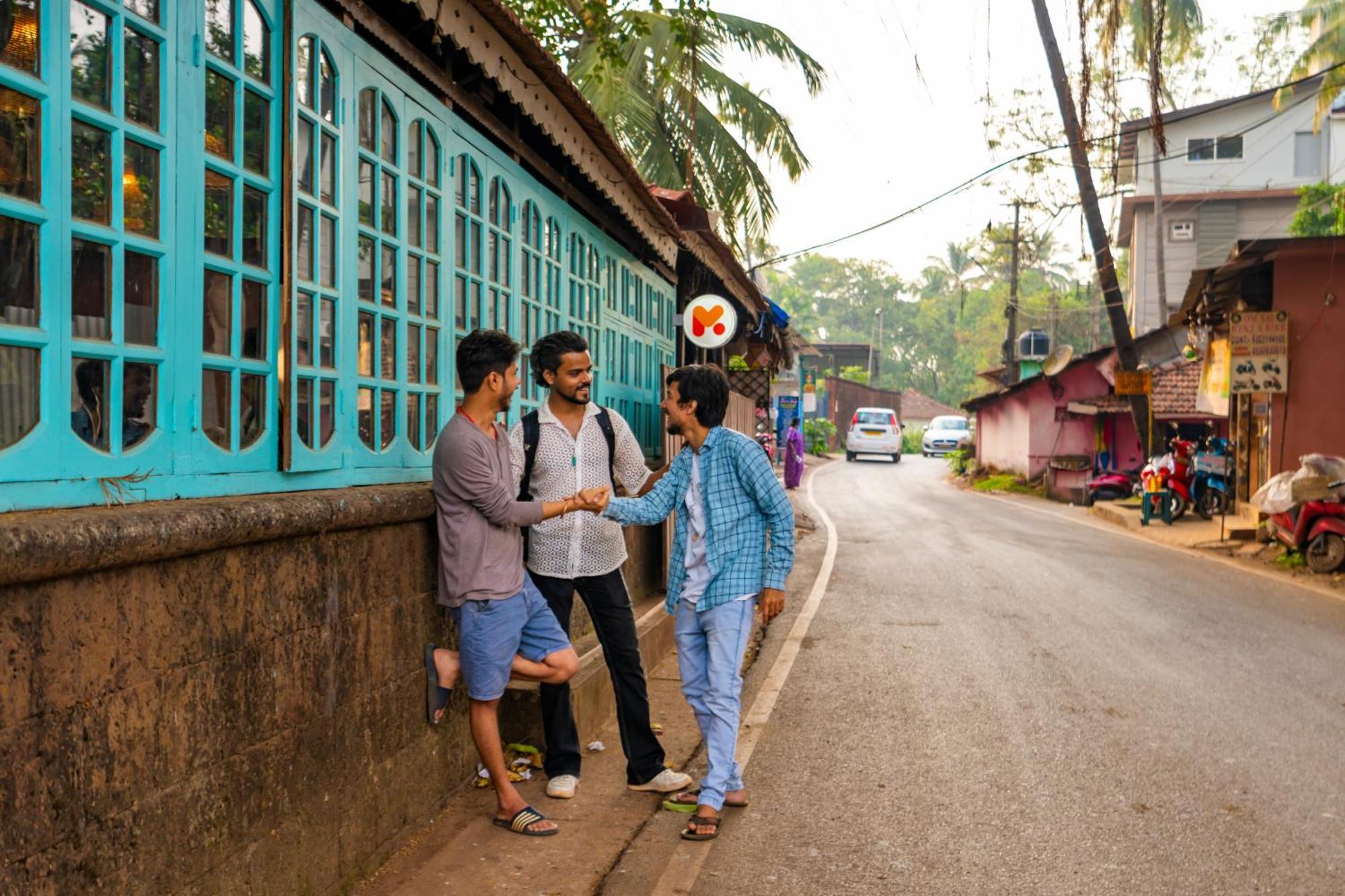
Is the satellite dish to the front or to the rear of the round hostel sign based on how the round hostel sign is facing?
to the rear

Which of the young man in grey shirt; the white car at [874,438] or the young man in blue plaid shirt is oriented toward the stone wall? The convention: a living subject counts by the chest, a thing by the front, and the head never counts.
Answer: the young man in blue plaid shirt

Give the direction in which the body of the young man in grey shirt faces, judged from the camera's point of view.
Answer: to the viewer's right

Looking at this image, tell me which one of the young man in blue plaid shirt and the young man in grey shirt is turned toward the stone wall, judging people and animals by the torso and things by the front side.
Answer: the young man in blue plaid shirt

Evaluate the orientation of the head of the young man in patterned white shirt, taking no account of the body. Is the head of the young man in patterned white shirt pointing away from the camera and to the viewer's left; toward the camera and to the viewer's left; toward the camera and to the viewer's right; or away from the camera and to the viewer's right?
toward the camera and to the viewer's right

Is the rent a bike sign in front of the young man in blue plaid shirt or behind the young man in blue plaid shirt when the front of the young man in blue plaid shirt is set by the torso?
behind

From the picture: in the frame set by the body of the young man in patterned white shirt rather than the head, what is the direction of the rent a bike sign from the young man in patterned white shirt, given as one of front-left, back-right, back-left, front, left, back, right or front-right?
back-left
